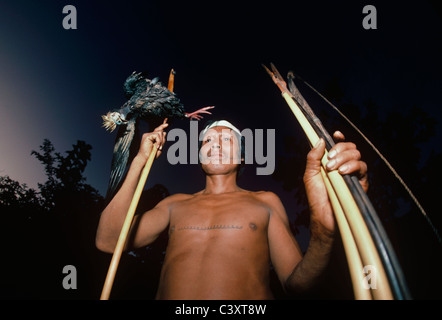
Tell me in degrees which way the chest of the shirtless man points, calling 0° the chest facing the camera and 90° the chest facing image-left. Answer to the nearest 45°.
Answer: approximately 0°
